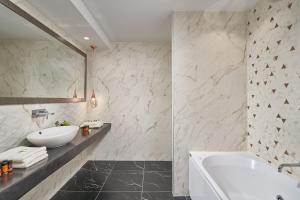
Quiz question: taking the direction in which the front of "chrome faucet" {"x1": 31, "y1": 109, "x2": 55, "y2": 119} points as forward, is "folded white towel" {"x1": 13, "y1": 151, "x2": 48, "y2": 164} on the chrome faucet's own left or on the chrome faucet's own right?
on the chrome faucet's own right

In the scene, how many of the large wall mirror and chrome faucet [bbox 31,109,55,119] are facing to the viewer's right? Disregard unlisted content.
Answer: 2

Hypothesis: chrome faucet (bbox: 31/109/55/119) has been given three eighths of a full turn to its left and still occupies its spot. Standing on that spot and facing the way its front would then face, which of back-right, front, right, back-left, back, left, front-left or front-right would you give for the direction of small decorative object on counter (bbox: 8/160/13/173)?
back-left

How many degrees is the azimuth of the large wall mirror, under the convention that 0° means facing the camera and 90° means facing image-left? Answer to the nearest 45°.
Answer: approximately 270°

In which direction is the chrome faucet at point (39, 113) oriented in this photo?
to the viewer's right

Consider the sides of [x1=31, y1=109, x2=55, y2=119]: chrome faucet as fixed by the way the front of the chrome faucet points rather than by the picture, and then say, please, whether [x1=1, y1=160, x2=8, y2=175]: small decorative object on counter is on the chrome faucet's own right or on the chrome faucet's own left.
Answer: on the chrome faucet's own right
